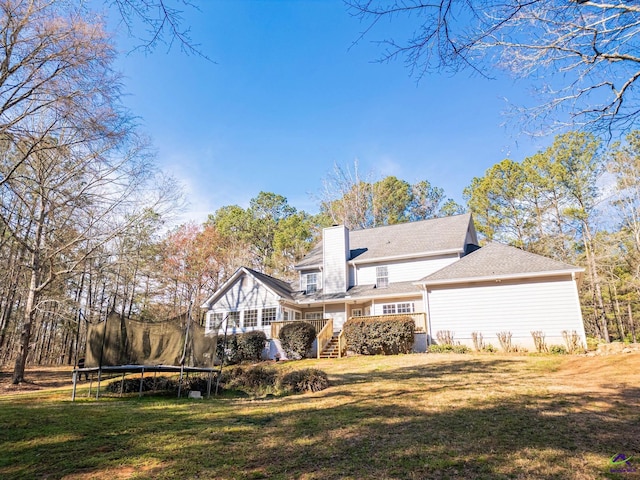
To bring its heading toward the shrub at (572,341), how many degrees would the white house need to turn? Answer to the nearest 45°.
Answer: approximately 135° to its right

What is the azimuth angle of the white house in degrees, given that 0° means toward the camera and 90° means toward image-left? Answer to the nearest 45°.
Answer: approximately 180°

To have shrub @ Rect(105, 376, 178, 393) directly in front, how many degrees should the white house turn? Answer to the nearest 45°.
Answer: approximately 135° to its left

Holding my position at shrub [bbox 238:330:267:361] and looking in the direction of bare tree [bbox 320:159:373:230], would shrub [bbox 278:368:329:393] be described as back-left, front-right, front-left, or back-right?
back-right

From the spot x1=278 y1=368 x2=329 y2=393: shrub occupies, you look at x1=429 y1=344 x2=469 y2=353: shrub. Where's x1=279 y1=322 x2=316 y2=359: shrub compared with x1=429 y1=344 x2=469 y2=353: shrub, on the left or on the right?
left

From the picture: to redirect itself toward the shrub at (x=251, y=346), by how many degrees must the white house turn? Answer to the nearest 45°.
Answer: approximately 90° to its left

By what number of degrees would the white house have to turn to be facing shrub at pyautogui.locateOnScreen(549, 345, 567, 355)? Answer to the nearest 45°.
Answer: approximately 135° to its right
